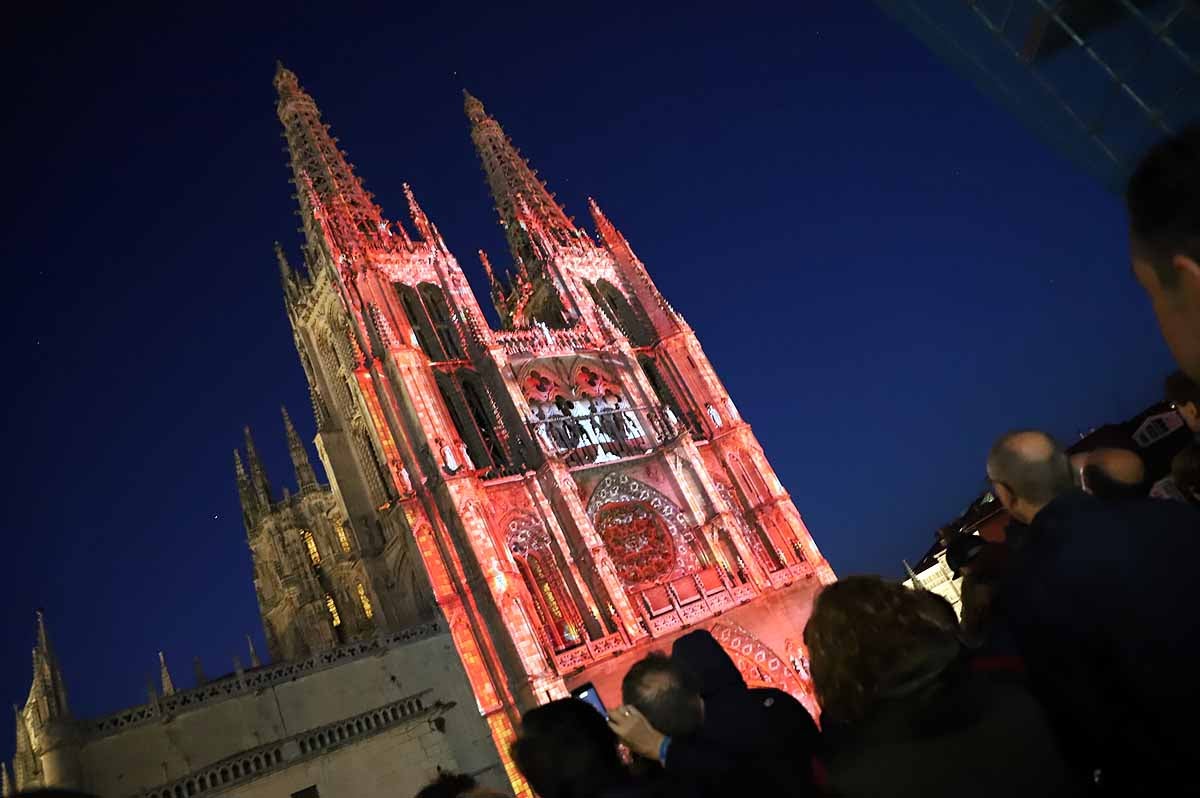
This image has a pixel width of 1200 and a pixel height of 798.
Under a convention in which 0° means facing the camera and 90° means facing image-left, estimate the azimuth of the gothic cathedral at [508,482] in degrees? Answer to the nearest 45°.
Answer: approximately 315°

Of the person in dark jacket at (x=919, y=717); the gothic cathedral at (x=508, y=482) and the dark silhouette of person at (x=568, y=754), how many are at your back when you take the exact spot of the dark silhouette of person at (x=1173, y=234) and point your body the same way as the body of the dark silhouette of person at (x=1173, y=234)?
0

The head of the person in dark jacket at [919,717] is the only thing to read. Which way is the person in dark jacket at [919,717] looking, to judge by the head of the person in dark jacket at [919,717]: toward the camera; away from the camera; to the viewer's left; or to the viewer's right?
away from the camera

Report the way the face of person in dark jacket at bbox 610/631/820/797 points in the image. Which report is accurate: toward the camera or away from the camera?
away from the camera

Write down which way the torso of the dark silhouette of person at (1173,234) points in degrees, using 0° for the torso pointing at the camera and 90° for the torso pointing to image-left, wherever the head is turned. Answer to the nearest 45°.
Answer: approximately 135°

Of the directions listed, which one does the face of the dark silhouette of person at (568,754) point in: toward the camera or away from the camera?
away from the camera

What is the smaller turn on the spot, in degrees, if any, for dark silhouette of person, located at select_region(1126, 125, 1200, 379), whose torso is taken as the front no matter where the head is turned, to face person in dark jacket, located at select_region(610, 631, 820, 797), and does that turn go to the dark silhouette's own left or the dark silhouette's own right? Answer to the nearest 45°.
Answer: approximately 45° to the dark silhouette's own left

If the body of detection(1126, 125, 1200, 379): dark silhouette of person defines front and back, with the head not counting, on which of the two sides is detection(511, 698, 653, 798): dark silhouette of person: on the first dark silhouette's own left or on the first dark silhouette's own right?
on the first dark silhouette's own left

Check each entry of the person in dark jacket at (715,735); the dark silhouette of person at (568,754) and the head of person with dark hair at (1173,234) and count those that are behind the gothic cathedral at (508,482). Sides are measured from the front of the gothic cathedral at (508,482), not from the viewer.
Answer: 0

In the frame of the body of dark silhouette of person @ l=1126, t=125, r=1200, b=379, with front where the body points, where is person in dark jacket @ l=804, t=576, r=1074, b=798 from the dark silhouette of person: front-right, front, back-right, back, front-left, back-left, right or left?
front-left

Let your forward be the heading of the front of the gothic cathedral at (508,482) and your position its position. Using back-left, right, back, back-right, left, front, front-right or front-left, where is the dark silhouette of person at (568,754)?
front-right

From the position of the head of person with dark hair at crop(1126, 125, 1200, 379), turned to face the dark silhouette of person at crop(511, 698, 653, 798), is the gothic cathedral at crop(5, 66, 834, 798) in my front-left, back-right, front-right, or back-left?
front-right
